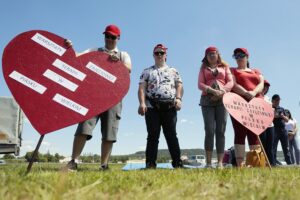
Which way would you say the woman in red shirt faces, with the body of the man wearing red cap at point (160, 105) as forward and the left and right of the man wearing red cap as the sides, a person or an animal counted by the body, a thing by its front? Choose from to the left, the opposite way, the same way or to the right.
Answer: the same way

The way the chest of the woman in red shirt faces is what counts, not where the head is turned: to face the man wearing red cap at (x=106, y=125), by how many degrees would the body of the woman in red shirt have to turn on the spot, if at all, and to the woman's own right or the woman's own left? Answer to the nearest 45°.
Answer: approximately 45° to the woman's own right

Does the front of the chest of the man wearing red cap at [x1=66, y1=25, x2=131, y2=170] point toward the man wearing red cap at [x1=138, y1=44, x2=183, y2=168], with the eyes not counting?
no

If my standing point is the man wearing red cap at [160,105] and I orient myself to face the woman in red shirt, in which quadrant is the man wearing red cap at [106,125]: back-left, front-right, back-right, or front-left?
back-right

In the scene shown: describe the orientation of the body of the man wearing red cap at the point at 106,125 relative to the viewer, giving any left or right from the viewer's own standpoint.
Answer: facing the viewer

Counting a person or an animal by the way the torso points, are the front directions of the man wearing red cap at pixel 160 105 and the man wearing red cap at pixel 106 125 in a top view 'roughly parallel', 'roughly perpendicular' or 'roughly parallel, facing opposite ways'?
roughly parallel

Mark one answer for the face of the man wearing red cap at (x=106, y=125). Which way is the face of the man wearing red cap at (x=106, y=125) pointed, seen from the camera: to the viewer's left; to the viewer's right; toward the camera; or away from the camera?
toward the camera

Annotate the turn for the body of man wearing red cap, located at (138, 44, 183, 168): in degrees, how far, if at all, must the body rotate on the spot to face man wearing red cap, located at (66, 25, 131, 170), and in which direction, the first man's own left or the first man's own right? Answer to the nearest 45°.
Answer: approximately 45° to the first man's own right

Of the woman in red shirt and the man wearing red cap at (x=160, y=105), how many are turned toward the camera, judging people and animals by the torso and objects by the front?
2

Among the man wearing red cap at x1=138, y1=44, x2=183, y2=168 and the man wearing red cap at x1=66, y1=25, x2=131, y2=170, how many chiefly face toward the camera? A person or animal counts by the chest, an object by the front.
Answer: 2

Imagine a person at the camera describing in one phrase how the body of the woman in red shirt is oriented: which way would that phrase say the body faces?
toward the camera

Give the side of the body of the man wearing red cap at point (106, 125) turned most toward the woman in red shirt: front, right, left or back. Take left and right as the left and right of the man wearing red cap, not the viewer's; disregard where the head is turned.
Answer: left

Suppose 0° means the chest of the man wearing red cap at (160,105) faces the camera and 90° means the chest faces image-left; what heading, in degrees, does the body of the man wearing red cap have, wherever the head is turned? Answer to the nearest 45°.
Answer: approximately 0°

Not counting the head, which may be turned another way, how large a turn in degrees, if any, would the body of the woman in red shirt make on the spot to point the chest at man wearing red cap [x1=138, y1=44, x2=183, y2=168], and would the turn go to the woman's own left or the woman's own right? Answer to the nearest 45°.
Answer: approximately 90° to the woman's own right
